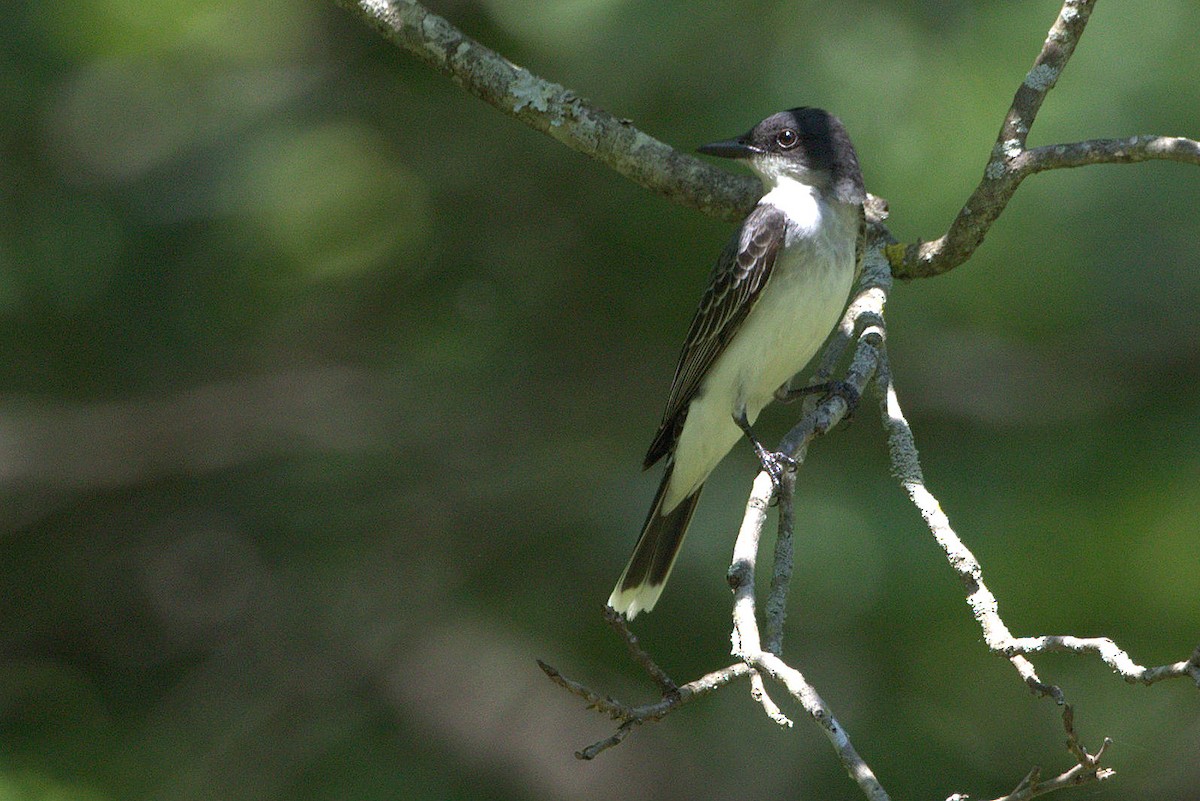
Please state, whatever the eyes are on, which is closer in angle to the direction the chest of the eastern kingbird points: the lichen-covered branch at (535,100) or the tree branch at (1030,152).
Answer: the tree branch

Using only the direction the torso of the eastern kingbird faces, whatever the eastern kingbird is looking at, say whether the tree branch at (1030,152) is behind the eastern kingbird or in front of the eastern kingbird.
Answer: in front
